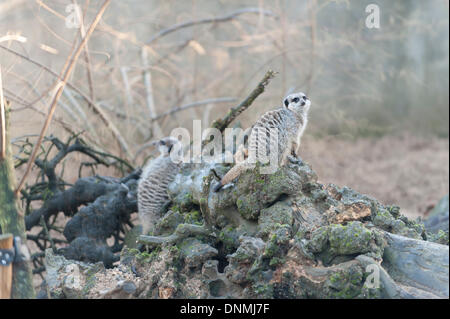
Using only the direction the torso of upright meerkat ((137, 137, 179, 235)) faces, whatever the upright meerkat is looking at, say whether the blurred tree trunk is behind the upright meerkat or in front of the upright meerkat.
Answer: behind

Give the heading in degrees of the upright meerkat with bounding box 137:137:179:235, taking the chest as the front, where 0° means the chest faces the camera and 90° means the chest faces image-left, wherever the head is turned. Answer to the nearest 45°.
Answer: approximately 225°

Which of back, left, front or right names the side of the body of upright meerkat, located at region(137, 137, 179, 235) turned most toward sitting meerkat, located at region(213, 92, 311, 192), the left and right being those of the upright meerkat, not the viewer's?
right

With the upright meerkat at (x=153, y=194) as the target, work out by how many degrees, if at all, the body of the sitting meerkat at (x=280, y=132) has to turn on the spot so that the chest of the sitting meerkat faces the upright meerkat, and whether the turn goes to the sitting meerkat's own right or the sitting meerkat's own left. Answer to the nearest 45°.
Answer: approximately 135° to the sitting meerkat's own left
